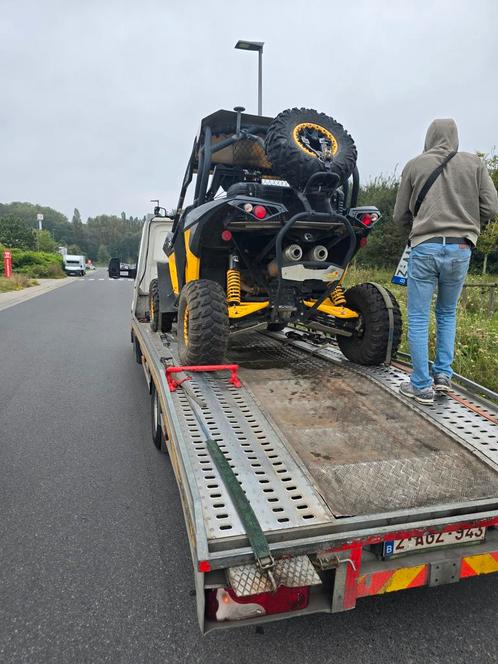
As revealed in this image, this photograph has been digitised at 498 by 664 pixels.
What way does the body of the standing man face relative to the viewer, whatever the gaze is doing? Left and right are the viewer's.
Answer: facing away from the viewer

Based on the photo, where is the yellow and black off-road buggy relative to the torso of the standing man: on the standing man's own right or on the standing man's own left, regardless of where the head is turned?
on the standing man's own left

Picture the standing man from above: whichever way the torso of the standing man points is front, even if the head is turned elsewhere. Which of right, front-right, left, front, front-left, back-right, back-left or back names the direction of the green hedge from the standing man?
front-left

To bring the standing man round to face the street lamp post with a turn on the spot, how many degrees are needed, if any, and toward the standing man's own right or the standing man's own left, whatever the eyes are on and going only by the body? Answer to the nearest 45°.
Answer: approximately 45° to the standing man's own left

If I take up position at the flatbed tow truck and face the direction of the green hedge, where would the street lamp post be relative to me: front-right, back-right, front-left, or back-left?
front-right

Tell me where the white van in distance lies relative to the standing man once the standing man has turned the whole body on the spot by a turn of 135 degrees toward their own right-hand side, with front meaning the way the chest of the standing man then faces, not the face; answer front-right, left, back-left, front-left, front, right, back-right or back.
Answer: back

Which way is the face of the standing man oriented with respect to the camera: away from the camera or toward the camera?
away from the camera
